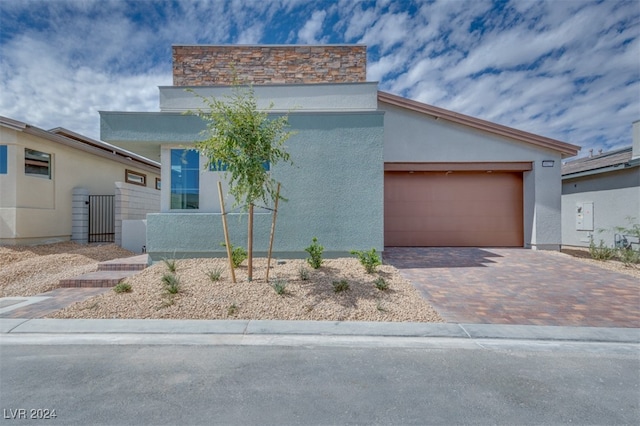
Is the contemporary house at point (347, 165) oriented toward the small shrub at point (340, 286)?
yes

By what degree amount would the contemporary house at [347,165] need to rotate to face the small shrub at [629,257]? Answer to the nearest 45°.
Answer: approximately 90° to its left

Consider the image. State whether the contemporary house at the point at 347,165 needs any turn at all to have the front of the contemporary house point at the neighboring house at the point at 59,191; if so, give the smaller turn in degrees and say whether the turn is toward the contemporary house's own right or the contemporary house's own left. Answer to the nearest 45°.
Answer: approximately 90° to the contemporary house's own right

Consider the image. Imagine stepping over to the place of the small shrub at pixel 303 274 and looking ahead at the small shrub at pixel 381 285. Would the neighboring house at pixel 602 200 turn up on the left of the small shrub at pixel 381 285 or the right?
left

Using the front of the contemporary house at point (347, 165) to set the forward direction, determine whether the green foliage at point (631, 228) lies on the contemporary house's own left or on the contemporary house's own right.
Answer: on the contemporary house's own left

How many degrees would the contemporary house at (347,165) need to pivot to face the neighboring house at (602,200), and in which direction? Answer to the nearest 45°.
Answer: approximately 90° to its left

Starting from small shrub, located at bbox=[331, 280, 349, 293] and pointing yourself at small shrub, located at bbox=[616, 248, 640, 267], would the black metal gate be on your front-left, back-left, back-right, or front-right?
back-left

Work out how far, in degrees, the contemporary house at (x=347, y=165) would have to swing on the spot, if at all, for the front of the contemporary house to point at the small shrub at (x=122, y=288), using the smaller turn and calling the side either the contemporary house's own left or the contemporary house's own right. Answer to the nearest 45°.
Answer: approximately 45° to the contemporary house's own right

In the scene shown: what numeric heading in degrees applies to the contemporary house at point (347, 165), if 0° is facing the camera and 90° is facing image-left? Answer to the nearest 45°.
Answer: approximately 0°

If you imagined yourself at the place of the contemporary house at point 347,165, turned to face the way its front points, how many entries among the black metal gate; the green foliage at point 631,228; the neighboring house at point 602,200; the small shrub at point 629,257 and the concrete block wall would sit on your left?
3

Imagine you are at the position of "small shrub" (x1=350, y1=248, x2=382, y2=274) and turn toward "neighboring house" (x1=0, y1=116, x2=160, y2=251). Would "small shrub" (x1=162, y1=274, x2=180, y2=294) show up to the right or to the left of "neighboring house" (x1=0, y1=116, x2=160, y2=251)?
left
